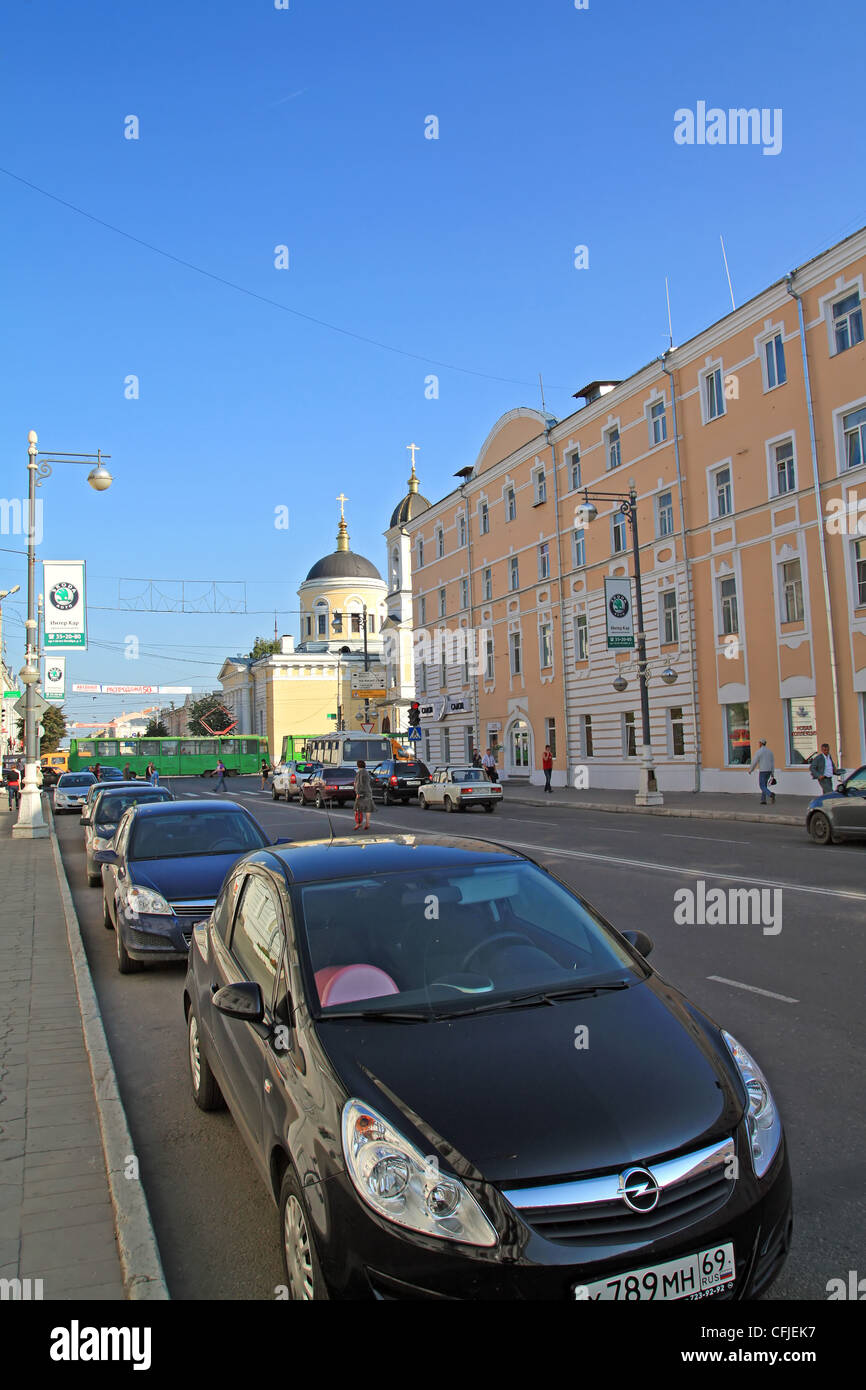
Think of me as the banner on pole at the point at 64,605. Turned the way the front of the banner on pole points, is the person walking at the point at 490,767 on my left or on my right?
on my left

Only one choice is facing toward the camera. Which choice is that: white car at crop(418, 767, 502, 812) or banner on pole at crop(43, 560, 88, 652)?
the banner on pole

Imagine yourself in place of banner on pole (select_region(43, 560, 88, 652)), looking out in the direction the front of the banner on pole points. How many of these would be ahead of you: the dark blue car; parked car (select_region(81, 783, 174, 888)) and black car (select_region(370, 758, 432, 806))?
2

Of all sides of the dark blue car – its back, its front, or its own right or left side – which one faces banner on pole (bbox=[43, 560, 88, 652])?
back

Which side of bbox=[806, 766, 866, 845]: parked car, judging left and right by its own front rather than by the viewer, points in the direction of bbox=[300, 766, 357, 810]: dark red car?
front

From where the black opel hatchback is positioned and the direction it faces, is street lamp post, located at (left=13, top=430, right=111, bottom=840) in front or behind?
behind

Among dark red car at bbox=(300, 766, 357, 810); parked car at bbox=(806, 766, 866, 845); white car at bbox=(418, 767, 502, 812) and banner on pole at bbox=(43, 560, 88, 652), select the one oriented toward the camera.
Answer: the banner on pole

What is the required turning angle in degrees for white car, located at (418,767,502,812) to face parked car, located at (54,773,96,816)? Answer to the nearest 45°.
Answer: approximately 45° to its left

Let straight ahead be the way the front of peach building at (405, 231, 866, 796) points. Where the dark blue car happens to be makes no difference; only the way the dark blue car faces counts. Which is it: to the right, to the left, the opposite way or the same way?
to the left

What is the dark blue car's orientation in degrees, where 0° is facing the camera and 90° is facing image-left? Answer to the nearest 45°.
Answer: approximately 0°

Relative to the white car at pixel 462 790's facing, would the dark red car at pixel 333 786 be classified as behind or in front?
in front

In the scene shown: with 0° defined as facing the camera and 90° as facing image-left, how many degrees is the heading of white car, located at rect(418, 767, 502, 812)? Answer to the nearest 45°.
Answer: approximately 135°

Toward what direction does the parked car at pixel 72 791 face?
toward the camera

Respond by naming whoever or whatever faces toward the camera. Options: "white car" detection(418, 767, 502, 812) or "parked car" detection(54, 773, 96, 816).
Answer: the parked car

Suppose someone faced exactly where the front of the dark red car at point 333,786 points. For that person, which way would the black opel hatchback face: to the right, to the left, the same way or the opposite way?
the opposite way

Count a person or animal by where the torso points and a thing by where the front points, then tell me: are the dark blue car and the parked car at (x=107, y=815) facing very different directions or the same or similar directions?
same or similar directions

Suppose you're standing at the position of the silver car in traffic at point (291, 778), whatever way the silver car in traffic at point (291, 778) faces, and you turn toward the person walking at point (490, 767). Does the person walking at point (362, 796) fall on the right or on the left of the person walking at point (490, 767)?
right

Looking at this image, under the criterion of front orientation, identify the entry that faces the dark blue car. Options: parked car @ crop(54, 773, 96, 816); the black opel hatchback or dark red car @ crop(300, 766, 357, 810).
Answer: parked car @ crop(54, 773, 96, 816)

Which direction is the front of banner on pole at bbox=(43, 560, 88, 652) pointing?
toward the camera

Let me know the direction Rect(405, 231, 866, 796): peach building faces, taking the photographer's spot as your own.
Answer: facing the viewer and to the left of the viewer
